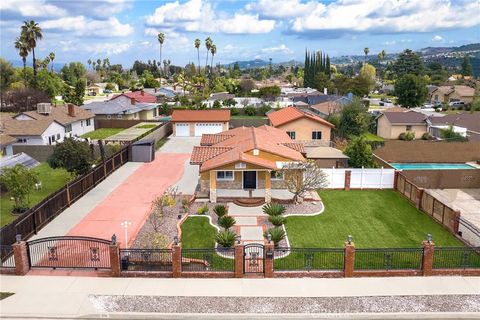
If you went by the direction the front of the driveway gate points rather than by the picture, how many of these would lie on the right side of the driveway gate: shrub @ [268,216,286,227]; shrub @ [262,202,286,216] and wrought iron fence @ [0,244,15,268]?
1

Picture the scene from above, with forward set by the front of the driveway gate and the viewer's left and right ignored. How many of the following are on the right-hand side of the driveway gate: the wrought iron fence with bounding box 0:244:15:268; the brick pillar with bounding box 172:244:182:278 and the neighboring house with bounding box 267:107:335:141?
1

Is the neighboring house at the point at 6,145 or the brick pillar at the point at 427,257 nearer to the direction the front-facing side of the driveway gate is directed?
the brick pillar

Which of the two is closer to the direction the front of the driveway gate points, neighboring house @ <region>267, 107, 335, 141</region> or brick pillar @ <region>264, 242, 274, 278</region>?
the brick pillar

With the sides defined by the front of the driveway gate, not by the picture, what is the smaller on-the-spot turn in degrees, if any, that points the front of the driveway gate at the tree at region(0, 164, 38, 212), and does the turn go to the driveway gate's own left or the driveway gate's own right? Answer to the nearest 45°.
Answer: approximately 180°

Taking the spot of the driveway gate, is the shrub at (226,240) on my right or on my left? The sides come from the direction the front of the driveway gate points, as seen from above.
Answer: on my left

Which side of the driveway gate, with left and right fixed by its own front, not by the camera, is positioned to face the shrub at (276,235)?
left

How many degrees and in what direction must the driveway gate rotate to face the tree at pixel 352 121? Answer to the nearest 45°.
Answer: approximately 135° to its left

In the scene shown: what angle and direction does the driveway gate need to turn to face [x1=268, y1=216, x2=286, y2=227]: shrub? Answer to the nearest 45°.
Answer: approximately 90° to its left

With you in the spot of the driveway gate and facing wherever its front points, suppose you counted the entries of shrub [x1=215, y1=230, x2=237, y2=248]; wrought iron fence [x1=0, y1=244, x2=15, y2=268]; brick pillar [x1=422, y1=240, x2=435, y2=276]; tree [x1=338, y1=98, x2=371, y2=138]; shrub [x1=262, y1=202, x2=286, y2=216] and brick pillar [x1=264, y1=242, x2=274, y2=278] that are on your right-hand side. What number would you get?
1

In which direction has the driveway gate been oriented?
toward the camera

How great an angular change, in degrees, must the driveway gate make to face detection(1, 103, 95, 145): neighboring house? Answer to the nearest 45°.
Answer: approximately 180°

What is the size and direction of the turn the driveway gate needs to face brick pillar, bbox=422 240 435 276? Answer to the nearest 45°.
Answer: approximately 45° to its left

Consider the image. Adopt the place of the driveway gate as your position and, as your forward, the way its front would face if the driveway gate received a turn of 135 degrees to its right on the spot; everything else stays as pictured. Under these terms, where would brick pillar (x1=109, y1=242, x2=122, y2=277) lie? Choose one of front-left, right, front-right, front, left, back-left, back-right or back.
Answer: back

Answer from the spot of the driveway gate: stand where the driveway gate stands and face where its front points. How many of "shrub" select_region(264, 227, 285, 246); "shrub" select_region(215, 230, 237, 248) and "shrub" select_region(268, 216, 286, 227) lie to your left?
3

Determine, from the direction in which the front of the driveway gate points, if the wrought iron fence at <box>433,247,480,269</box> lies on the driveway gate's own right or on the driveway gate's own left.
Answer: on the driveway gate's own left

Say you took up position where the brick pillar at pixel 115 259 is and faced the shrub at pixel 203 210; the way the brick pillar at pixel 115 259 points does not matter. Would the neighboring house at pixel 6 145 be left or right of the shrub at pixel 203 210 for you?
left

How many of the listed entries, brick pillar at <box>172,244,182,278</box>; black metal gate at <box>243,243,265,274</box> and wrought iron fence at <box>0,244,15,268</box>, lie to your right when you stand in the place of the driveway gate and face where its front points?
1
